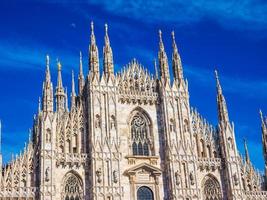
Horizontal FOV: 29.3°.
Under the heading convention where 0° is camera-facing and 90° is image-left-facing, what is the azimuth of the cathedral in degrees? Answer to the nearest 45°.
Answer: approximately 0°
